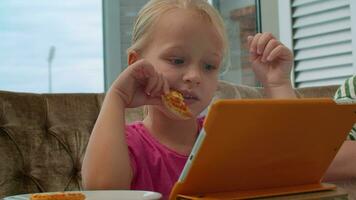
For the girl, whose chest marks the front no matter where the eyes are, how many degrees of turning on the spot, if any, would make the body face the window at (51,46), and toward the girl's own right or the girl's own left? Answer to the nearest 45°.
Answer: approximately 180°

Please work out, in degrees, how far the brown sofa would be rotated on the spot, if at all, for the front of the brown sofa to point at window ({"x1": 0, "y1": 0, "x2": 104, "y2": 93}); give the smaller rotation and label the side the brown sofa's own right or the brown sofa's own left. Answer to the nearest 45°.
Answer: approximately 180°

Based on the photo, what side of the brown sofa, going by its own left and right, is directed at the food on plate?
front

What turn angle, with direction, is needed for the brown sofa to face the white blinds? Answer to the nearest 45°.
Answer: approximately 135° to its left

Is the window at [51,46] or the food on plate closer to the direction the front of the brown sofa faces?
the food on plate

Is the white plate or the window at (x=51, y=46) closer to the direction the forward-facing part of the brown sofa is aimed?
the white plate

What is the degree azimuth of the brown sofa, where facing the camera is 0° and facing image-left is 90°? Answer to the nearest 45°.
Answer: approximately 0°

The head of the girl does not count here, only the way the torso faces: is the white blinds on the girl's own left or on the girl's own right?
on the girl's own left

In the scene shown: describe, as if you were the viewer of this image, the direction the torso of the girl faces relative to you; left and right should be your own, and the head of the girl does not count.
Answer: facing the viewer and to the right of the viewer
